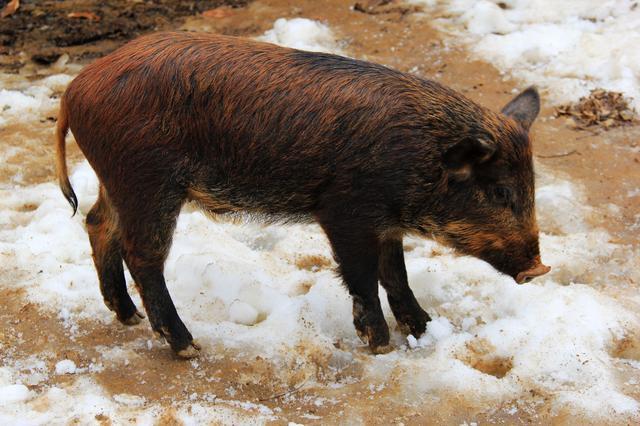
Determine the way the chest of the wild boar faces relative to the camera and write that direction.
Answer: to the viewer's right

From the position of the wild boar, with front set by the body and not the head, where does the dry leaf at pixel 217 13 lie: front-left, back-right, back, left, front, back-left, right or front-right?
left

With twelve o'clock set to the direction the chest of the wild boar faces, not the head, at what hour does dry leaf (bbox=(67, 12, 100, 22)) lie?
The dry leaf is roughly at 8 o'clock from the wild boar.
